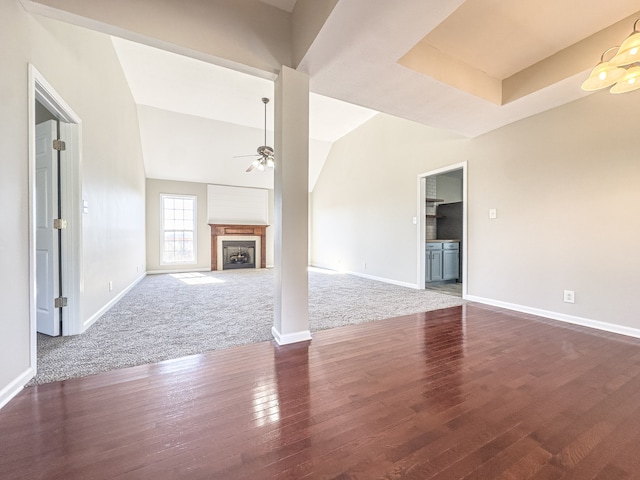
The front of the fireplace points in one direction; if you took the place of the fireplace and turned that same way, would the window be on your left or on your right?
on your right

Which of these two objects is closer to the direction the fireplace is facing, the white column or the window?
the white column

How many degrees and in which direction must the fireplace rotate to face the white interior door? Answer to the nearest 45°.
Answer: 0° — it already faces it

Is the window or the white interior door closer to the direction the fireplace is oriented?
the white interior door

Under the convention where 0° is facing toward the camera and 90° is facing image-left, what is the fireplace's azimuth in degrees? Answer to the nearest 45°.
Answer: approximately 0°

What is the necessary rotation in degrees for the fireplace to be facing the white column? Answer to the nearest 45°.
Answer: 0° — it already faces it
